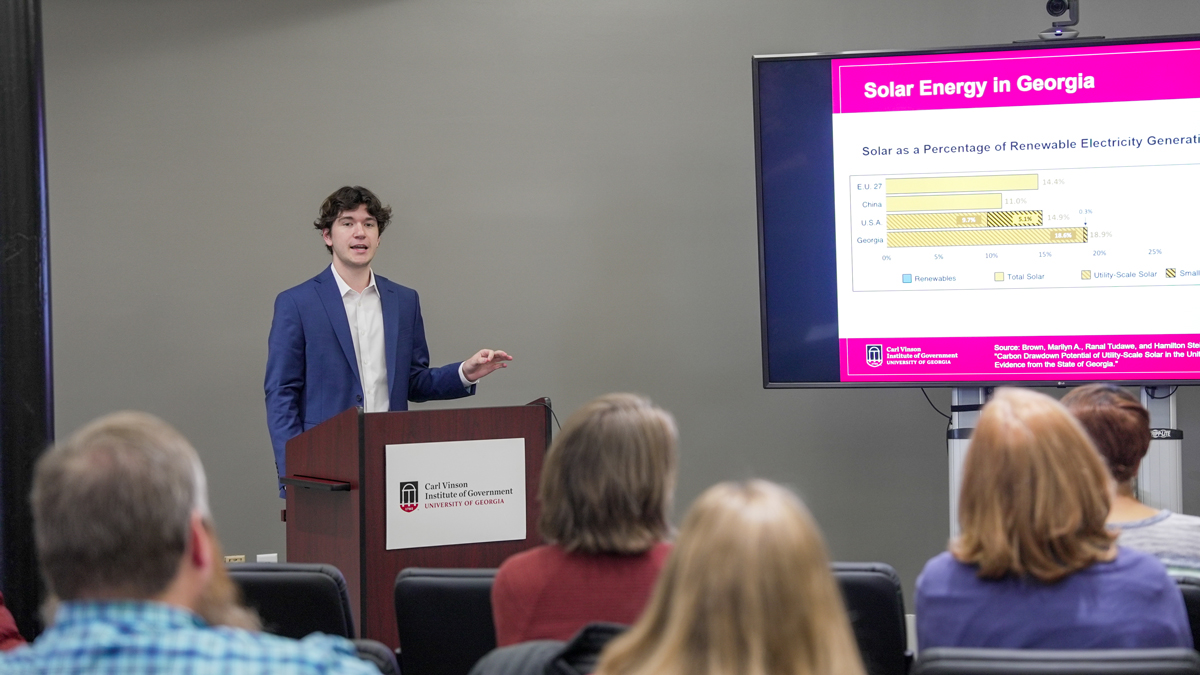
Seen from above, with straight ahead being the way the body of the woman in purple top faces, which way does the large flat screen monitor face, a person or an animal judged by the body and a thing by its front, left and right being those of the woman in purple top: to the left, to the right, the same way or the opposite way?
the opposite way

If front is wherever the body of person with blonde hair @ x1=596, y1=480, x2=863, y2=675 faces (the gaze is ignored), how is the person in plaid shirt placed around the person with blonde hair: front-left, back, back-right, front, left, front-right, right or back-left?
left

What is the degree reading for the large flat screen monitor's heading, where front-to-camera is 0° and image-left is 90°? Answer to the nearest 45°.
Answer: approximately 0°

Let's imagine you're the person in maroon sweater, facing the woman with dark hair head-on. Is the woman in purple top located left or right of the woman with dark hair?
right

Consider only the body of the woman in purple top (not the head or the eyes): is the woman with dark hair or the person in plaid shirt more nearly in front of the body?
the woman with dark hair

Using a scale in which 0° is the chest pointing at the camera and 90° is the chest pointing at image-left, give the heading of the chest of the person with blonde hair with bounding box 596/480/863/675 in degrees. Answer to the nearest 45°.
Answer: approximately 180°

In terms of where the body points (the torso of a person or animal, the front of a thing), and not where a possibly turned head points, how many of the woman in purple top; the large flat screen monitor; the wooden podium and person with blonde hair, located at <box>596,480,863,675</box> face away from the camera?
2

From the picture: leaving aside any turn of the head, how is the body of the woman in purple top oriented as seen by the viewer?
away from the camera

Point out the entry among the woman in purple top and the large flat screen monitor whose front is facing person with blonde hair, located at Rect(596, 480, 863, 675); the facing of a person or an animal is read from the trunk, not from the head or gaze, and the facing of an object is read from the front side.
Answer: the large flat screen monitor

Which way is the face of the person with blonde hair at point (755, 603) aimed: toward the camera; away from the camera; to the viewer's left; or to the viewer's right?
away from the camera

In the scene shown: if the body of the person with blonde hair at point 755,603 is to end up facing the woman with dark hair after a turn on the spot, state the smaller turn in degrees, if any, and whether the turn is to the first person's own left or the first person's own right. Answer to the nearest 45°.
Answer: approximately 45° to the first person's own right

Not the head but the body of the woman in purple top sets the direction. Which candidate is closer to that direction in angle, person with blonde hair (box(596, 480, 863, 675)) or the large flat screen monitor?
the large flat screen monitor

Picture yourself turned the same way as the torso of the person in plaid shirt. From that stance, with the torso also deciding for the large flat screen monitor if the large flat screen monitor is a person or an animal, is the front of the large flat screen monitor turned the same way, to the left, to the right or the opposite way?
the opposite way

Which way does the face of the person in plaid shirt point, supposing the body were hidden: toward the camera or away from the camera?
away from the camera
